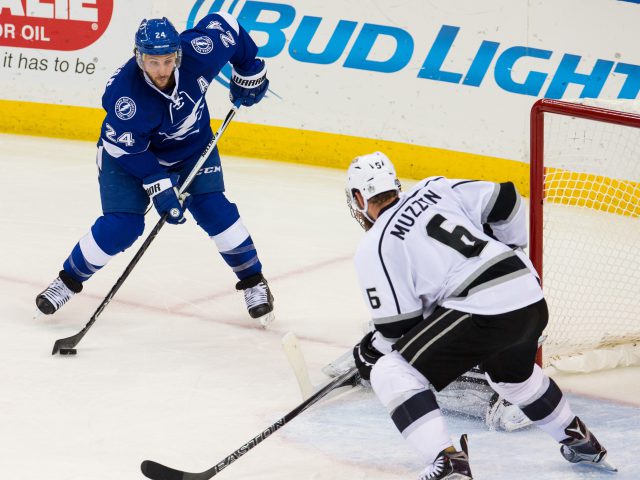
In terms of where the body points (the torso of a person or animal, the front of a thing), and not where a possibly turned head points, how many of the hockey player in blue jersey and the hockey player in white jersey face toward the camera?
1

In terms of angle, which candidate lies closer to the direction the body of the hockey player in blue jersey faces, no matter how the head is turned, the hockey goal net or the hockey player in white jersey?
the hockey player in white jersey

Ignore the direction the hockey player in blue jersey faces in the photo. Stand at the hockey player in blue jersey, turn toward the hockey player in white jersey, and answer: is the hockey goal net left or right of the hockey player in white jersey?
left

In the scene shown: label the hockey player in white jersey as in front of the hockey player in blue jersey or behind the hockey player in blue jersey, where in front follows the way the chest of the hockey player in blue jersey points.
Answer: in front

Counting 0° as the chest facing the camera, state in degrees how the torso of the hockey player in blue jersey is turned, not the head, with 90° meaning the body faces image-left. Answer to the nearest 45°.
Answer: approximately 0°

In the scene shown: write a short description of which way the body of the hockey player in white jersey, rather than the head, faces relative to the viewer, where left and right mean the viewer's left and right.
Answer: facing away from the viewer and to the left of the viewer

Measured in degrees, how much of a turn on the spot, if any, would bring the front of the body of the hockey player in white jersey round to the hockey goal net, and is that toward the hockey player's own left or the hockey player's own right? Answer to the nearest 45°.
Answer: approximately 45° to the hockey player's own right

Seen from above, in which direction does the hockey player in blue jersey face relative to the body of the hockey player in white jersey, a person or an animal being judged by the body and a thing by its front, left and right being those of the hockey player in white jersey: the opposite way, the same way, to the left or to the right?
the opposite way

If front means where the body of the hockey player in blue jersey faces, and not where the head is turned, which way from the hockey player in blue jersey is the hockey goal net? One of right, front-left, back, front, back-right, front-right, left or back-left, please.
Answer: left

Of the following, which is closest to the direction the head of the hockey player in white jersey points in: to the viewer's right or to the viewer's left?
to the viewer's left

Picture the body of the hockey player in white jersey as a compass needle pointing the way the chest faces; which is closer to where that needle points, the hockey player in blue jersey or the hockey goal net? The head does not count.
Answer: the hockey player in blue jersey
